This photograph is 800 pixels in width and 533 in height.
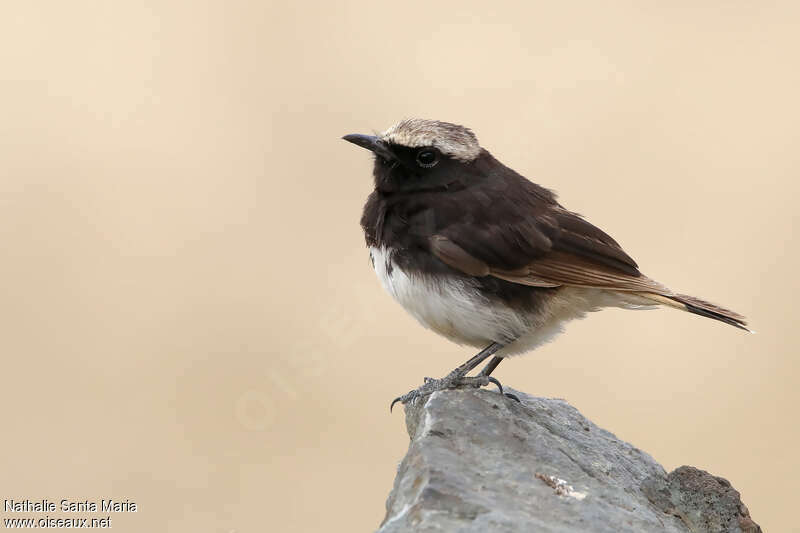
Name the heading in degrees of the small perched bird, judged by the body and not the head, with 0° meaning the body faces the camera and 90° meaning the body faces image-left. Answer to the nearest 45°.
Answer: approximately 90°
